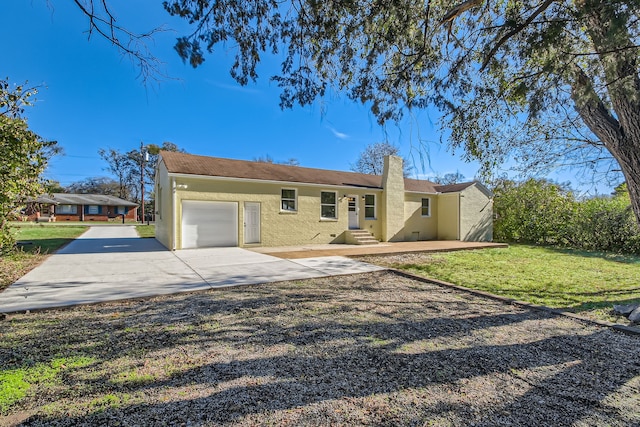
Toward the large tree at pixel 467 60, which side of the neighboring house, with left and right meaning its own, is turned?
front

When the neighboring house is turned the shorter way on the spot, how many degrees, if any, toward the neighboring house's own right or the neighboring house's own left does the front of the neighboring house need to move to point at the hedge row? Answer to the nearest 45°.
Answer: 0° — it already faces it

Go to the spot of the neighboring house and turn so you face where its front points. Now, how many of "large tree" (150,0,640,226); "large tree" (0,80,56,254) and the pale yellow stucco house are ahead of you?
3

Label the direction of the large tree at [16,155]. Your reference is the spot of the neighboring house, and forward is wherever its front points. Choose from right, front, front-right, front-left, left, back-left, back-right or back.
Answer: front

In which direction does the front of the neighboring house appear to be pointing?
toward the camera

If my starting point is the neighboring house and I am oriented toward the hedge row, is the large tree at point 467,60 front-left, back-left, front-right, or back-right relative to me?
front-right

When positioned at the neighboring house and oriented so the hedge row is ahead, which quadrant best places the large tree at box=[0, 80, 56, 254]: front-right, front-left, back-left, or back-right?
front-right

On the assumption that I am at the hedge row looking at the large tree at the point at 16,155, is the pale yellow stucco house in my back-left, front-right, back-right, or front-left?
front-right

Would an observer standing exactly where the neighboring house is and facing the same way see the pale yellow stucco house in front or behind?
in front
